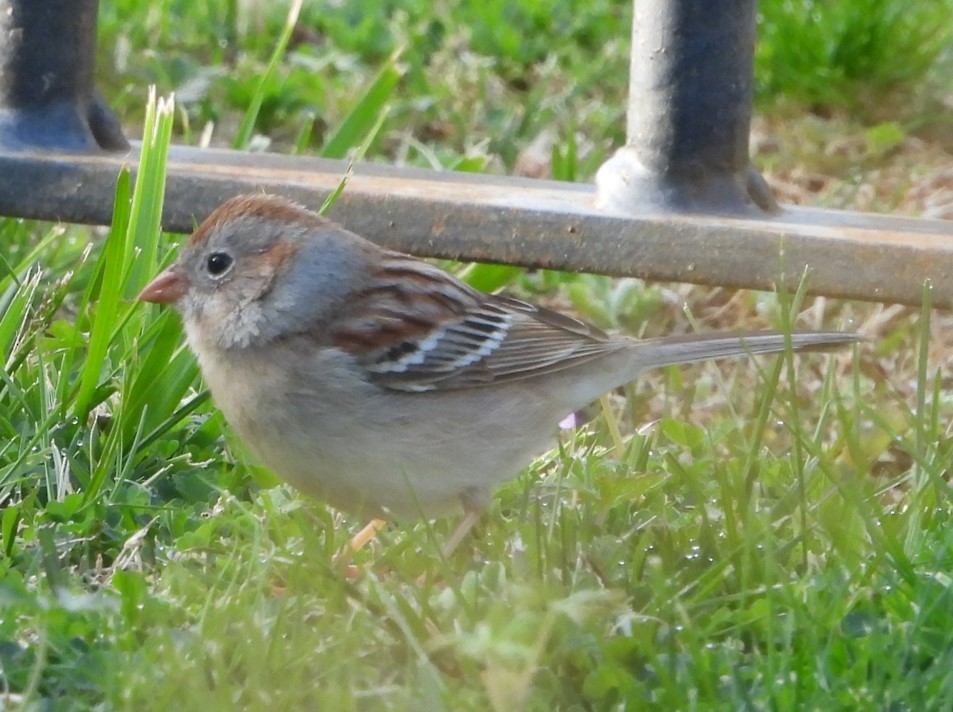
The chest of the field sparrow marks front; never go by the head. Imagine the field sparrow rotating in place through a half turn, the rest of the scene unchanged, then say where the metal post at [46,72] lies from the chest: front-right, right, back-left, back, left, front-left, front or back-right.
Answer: back-left

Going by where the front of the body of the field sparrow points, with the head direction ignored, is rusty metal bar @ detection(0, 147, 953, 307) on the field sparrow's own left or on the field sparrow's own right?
on the field sparrow's own right

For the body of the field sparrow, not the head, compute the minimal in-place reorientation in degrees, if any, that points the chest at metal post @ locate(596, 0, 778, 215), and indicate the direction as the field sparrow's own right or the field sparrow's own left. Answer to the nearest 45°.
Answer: approximately 135° to the field sparrow's own right

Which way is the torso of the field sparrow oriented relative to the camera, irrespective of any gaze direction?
to the viewer's left

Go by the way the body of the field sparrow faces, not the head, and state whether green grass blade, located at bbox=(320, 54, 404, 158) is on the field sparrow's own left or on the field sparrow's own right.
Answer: on the field sparrow's own right
